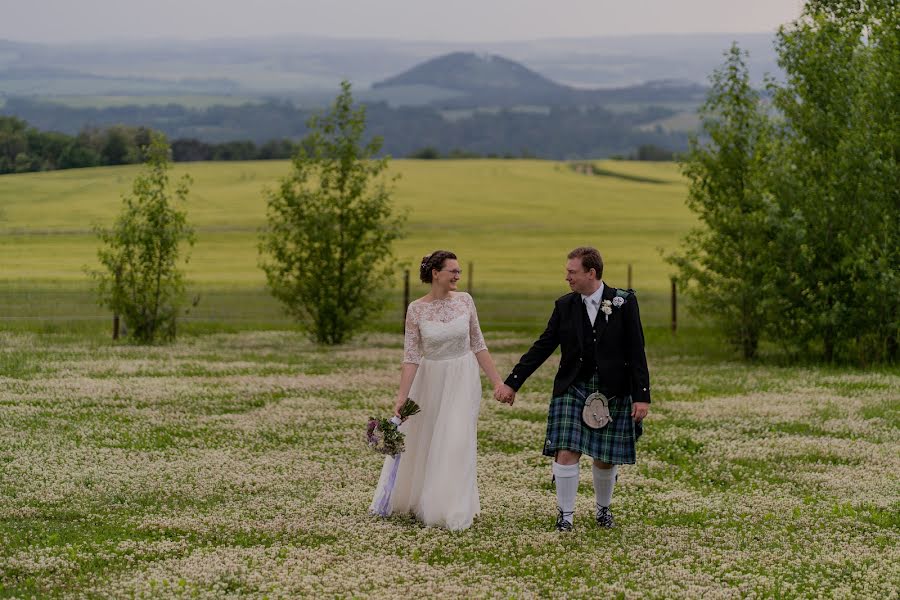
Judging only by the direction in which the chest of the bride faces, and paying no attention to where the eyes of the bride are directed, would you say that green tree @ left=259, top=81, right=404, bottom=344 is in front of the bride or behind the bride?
behind

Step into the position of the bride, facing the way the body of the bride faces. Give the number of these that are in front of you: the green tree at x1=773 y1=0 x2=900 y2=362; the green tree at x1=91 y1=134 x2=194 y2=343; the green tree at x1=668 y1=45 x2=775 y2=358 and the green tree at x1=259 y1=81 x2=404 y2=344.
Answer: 0

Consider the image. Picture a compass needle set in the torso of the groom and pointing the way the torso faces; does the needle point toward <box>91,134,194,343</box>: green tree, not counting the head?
no

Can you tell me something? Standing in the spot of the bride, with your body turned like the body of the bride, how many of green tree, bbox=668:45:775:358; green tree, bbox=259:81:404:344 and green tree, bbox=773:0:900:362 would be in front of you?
0

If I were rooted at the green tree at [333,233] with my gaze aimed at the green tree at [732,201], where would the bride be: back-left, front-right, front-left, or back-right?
front-right

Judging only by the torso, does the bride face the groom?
no

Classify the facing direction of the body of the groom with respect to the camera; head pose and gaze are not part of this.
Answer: toward the camera

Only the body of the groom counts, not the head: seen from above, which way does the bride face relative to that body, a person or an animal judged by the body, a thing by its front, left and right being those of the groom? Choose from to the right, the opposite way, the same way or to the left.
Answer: the same way

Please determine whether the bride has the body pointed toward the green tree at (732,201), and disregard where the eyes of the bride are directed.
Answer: no

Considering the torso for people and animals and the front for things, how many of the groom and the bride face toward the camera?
2

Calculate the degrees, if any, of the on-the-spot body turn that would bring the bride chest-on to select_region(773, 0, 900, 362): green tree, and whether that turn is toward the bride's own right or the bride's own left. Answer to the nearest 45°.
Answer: approximately 135° to the bride's own left

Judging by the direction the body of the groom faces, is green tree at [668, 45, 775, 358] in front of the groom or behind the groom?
behind

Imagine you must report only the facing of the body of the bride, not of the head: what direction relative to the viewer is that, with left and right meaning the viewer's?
facing the viewer

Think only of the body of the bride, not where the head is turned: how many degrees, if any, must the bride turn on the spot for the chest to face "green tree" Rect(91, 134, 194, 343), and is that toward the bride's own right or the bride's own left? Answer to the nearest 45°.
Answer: approximately 180°

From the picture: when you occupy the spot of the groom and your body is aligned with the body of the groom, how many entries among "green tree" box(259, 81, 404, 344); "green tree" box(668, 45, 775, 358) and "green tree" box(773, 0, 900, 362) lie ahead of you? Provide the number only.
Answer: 0

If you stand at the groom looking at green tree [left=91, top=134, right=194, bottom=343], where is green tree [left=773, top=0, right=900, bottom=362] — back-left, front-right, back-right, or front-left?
front-right
